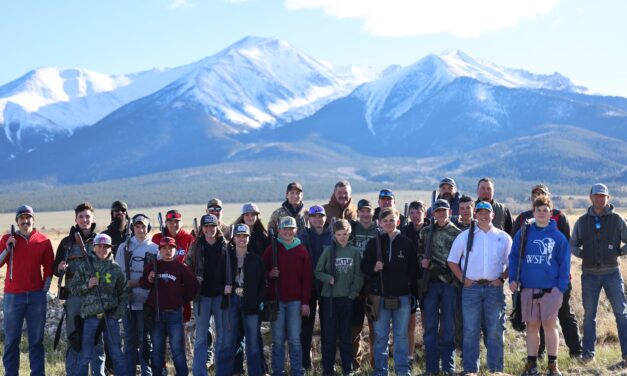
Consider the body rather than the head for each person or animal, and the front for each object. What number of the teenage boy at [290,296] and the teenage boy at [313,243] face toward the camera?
2

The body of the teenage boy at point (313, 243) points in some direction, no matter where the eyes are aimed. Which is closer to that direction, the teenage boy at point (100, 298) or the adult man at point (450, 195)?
the teenage boy

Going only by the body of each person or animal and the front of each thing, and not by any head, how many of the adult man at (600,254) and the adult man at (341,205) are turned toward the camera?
2

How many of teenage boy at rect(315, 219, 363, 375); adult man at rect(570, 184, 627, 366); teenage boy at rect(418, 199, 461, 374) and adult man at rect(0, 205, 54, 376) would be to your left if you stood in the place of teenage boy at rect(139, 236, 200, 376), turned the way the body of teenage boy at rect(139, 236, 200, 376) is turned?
3

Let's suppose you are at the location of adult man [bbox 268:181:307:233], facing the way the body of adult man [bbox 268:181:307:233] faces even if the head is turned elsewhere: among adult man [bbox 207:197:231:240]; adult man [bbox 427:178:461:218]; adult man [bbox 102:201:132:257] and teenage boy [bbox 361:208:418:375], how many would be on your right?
2

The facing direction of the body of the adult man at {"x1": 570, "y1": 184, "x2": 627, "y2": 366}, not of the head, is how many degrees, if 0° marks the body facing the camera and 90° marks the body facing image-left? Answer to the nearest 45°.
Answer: approximately 0°

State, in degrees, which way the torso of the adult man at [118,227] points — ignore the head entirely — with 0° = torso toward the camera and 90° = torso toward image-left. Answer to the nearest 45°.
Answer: approximately 0°

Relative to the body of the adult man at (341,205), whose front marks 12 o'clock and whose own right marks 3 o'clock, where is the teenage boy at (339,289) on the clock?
The teenage boy is roughly at 12 o'clock from the adult man.

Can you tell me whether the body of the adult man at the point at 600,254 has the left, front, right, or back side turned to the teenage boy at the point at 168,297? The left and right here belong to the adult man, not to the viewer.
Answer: right
